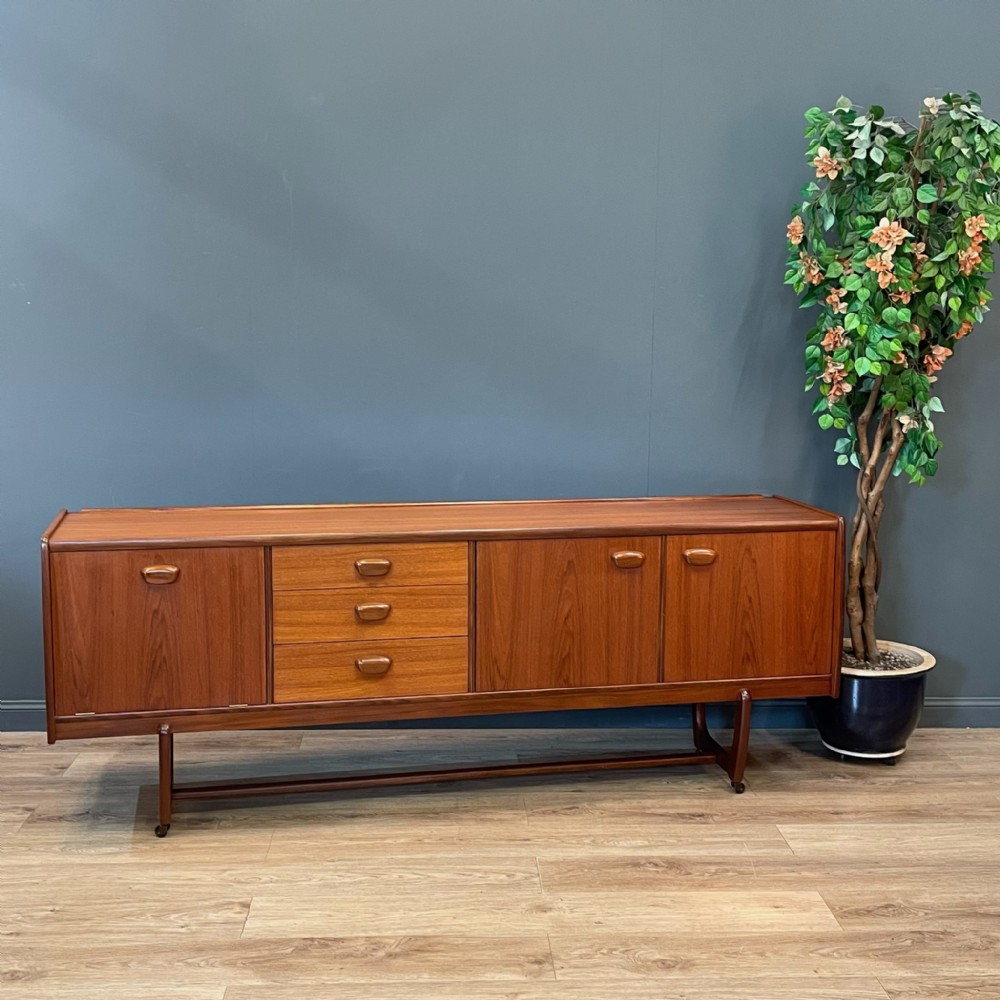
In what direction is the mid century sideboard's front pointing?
toward the camera

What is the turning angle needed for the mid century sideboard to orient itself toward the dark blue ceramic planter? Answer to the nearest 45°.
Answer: approximately 90° to its left

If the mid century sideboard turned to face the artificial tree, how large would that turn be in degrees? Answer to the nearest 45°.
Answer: approximately 90° to its left
